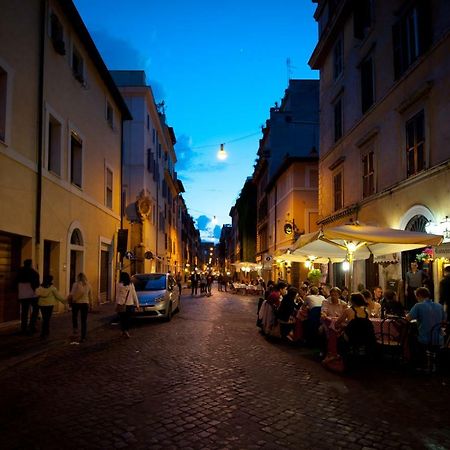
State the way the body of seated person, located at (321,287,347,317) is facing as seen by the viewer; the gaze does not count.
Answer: toward the camera

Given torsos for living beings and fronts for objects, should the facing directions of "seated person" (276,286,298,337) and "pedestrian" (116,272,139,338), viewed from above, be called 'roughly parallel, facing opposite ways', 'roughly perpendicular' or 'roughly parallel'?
roughly perpendicular

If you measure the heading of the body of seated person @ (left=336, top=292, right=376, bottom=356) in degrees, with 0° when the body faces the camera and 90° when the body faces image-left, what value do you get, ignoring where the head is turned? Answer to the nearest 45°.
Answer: approximately 180°

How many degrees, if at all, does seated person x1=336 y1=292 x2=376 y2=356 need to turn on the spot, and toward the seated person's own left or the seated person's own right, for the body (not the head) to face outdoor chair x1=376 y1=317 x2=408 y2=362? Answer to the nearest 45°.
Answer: approximately 45° to the seated person's own right

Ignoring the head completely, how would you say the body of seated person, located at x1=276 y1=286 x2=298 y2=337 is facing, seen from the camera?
to the viewer's right

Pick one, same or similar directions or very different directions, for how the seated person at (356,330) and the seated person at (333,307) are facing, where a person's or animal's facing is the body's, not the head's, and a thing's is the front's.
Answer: very different directions

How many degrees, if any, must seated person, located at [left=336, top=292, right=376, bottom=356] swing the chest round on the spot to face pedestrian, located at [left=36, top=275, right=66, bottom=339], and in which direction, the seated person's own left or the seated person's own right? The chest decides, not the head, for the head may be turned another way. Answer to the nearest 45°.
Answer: approximately 90° to the seated person's own left
